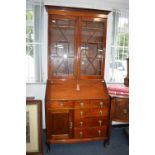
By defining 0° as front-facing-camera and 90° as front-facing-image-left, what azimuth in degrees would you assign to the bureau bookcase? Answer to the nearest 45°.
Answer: approximately 0°
